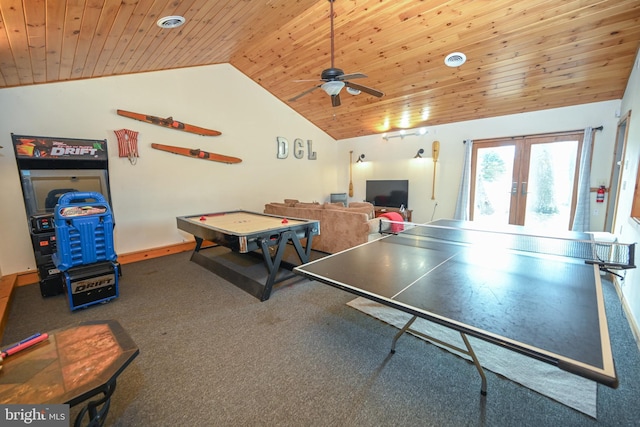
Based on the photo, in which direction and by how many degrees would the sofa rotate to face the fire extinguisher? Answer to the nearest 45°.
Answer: approximately 45° to its right

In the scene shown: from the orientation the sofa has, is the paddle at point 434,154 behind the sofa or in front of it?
in front

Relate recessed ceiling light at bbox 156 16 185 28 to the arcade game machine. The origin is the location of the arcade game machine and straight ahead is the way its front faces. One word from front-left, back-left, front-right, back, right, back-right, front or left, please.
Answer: front-left

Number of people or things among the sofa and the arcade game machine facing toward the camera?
1

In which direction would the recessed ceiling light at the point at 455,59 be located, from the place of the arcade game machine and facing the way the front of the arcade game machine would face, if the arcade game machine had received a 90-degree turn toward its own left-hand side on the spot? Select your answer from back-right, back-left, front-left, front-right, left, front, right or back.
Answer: front-right

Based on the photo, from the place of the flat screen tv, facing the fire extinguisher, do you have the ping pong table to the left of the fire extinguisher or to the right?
right

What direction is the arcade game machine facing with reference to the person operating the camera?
facing the viewer

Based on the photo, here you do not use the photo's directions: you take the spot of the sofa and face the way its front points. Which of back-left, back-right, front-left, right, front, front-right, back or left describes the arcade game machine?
back-left

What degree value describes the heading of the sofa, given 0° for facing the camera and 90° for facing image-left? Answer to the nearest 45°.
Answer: approximately 225°

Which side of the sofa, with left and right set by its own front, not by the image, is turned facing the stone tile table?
back

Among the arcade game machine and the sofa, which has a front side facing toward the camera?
the arcade game machine

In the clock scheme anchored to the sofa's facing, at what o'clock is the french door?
The french door is roughly at 1 o'clock from the sofa.

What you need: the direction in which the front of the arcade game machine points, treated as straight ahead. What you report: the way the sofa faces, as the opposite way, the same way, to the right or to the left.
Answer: to the left

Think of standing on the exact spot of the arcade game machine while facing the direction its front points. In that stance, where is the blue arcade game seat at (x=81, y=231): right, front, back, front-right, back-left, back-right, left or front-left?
front

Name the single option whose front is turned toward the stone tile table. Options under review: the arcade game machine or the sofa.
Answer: the arcade game machine
